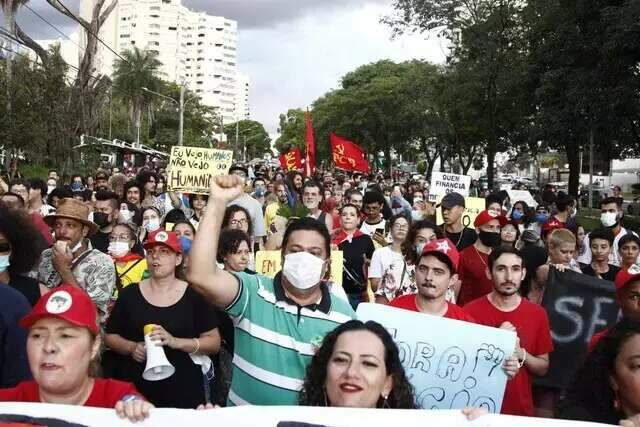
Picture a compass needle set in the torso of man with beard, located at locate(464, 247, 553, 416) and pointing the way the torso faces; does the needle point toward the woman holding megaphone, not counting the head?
no

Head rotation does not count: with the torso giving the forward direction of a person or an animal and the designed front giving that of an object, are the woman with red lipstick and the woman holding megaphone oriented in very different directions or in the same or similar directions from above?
same or similar directions

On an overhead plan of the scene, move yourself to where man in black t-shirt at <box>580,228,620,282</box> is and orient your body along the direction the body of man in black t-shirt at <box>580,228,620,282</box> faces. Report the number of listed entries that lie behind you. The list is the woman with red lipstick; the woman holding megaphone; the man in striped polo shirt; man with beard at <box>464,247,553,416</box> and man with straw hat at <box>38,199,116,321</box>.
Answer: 0

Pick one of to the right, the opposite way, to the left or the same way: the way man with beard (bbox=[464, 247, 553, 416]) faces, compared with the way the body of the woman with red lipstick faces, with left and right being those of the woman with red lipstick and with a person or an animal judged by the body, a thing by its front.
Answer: the same way

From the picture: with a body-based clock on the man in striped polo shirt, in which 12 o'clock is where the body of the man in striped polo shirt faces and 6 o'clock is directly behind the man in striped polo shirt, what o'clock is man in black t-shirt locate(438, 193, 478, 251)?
The man in black t-shirt is roughly at 7 o'clock from the man in striped polo shirt.

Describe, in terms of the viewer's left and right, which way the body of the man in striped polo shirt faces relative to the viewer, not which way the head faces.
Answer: facing the viewer

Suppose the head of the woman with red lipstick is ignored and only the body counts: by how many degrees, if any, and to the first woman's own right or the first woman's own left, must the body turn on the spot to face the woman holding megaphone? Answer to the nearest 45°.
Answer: approximately 135° to the first woman's own right

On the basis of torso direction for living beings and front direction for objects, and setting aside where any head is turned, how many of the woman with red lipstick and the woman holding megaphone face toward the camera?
2

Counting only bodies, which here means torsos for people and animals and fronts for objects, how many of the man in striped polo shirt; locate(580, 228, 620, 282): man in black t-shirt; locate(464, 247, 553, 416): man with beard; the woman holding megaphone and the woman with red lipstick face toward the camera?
5

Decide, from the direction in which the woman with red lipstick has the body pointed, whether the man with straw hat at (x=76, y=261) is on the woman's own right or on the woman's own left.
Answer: on the woman's own right

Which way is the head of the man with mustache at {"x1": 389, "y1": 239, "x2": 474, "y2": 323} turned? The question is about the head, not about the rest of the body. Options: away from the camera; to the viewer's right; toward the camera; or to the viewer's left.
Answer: toward the camera

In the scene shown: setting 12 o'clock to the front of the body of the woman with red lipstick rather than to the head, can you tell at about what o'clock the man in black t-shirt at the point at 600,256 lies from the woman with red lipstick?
The man in black t-shirt is roughly at 7 o'clock from the woman with red lipstick.

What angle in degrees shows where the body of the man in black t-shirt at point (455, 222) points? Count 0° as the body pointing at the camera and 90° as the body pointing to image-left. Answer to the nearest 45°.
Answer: approximately 45°

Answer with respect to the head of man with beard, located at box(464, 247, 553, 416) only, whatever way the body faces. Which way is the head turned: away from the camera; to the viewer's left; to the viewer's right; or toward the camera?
toward the camera

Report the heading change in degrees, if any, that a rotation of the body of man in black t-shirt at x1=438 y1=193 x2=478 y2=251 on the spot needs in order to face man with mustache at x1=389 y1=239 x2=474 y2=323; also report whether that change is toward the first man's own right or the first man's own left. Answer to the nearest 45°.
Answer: approximately 45° to the first man's own left

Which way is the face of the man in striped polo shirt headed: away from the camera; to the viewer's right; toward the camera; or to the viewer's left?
toward the camera

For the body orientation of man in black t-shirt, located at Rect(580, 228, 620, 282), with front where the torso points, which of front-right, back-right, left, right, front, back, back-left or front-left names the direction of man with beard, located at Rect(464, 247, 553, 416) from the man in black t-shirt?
front

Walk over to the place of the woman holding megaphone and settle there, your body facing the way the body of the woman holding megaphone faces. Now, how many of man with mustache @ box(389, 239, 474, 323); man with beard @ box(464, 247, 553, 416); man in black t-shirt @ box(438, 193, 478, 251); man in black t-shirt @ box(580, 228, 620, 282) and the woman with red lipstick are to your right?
0
